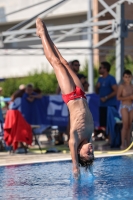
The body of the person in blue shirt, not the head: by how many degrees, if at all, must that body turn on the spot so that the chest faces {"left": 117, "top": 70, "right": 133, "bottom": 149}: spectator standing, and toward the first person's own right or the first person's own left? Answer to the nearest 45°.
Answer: approximately 90° to the first person's own left

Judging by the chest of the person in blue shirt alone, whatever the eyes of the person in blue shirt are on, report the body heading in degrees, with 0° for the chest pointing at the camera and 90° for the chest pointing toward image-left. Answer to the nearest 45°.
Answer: approximately 45°

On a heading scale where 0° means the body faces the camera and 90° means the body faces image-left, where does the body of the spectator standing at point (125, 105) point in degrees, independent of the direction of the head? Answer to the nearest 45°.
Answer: approximately 0°

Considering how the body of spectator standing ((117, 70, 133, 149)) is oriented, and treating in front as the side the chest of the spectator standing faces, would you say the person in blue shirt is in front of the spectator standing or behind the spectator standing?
behind
